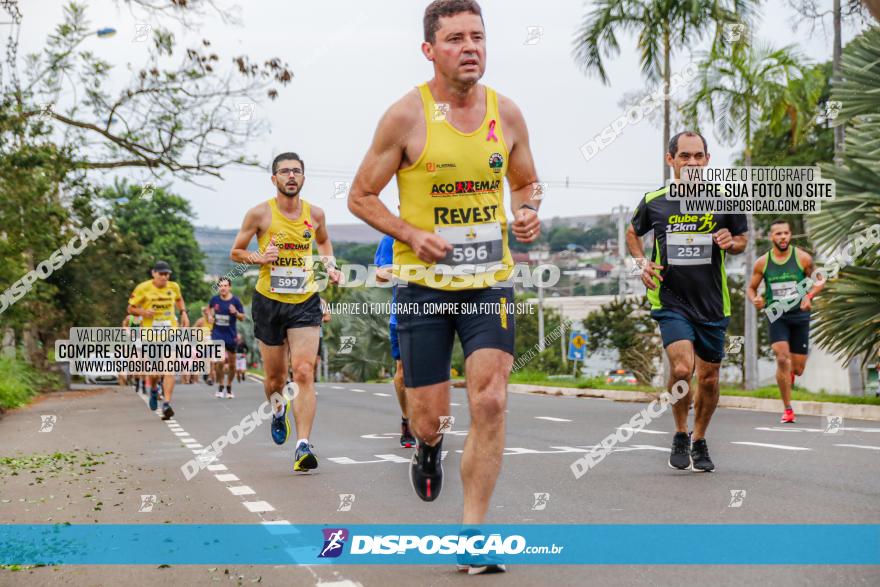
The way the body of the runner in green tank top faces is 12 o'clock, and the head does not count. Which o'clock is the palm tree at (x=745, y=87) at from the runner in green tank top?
The palm tree is roughly at 6 o'clock from the runner in green tank top.

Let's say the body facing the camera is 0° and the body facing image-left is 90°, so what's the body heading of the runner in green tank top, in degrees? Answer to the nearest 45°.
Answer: approximately 0°

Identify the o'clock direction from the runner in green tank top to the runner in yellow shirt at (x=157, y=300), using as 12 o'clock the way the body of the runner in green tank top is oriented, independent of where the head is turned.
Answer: The runner in yellow shirt is roughly at 3 o'clock from the runner in green tank top.

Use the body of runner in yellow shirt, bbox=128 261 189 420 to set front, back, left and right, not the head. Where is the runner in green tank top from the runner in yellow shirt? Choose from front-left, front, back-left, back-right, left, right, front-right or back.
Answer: front-left

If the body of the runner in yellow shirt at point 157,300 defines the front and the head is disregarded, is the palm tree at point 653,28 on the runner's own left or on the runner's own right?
on the runner's own left

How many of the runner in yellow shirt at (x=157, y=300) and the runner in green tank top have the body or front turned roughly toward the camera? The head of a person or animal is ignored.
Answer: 2

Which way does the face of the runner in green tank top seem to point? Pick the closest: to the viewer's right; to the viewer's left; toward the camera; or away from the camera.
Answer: toward the camera

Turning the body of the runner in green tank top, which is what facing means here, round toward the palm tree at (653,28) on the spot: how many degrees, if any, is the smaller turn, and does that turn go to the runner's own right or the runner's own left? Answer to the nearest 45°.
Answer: approximately 180°

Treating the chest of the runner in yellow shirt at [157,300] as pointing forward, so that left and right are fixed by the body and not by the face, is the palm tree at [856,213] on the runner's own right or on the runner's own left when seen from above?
on the runner's own left

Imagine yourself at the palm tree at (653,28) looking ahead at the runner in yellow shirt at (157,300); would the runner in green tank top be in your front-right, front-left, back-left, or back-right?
front-left

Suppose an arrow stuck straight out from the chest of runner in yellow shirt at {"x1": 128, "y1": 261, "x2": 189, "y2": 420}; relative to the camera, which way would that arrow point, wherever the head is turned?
toward the camera
